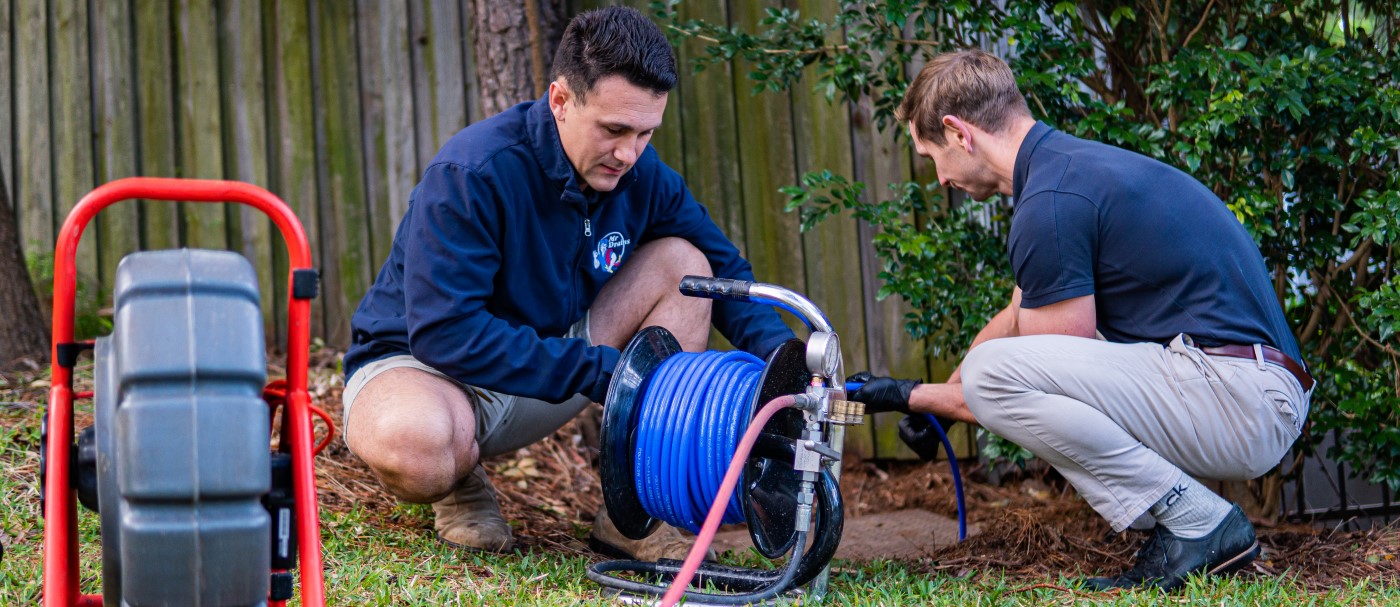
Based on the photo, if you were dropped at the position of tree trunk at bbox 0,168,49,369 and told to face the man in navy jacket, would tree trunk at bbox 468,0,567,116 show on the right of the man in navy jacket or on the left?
left

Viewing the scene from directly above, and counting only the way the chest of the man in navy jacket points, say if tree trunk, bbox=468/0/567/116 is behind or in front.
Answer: behind

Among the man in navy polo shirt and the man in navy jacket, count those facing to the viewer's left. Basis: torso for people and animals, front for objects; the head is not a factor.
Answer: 1

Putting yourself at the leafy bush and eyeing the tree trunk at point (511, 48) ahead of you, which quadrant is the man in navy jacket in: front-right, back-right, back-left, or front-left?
front-left

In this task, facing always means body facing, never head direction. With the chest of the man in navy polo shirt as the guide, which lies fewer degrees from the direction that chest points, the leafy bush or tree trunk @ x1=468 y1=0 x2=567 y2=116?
the tree trunk

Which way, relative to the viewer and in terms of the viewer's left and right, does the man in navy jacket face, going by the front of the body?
facing the viewer and to the right of the viewer

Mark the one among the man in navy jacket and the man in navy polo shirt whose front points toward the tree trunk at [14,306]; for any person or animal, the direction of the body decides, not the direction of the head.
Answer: the man in navy polo shirt

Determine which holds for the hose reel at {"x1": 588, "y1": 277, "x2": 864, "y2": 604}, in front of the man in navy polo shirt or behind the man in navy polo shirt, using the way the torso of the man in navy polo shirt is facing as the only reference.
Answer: in front

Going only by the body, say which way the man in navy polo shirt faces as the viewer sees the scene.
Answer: to the viewer's left

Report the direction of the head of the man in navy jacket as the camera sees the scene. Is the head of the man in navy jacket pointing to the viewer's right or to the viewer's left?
to the viewer's right

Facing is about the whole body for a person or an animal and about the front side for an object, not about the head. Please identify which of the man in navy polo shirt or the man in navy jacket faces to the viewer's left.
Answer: the man in navy polo shirt

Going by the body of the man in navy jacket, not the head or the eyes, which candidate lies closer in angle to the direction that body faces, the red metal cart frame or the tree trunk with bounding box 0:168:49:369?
the red metal cart frame

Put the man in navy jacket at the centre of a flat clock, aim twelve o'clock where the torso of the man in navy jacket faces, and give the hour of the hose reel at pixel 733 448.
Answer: The hose reel is roughly at 12 o'clock from the man in navy jacket.

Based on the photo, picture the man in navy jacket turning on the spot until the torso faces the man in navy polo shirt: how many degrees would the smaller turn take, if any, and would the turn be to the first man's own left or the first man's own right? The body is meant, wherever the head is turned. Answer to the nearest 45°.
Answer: approximately 45° to the first man's own left
